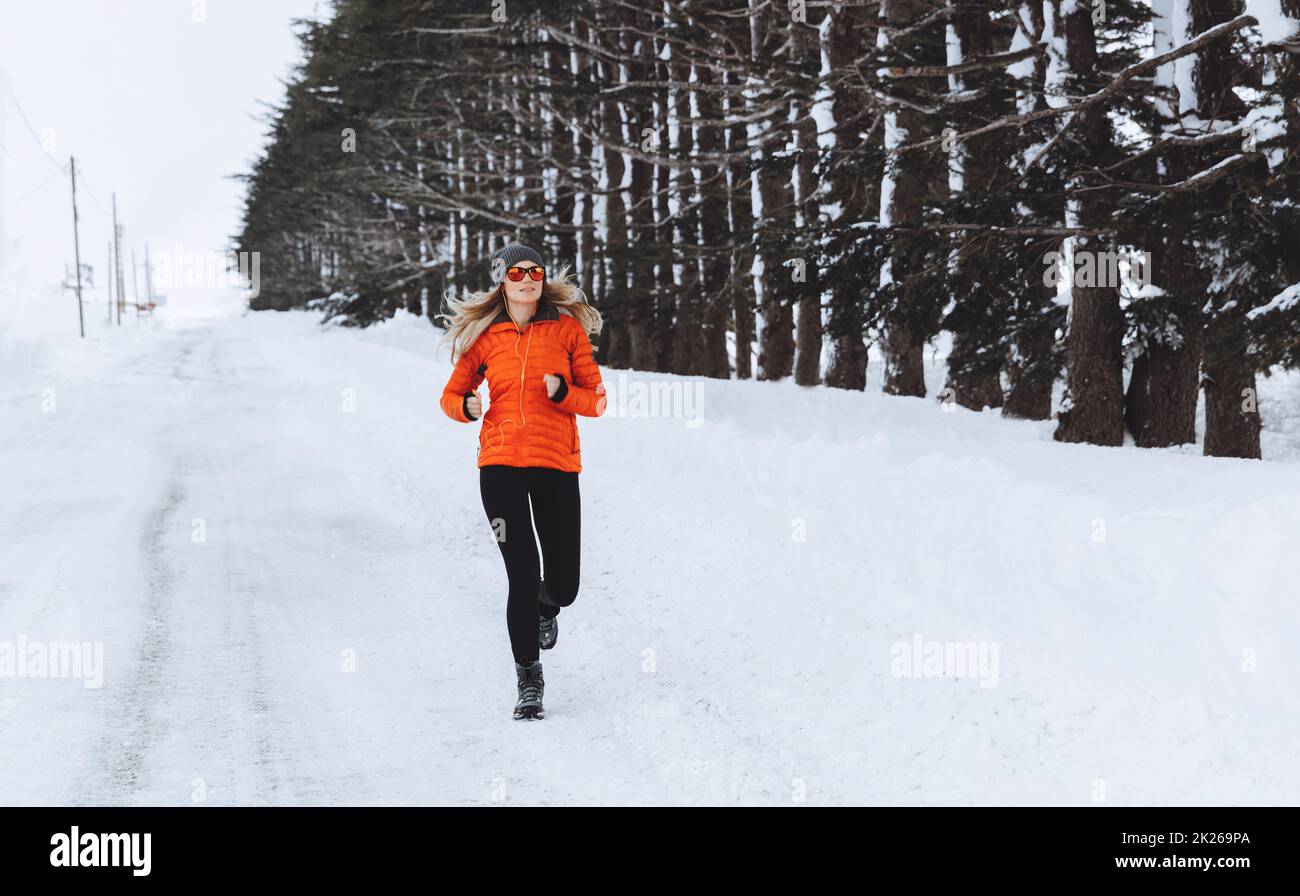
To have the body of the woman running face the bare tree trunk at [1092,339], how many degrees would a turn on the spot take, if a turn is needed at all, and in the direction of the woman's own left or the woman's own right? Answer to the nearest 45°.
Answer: approximately 135° to the woman's own left

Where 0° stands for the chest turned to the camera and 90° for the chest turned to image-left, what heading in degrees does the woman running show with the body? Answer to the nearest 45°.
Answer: approximately 0°
